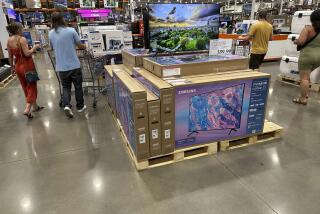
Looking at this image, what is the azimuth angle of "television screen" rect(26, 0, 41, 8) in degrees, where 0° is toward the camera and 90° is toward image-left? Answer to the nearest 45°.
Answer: approximately 0°

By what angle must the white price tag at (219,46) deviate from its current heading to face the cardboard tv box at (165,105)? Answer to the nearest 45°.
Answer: approximately 45° to its right

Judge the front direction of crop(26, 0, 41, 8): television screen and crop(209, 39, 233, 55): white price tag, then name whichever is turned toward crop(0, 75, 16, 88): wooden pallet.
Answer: the television screen

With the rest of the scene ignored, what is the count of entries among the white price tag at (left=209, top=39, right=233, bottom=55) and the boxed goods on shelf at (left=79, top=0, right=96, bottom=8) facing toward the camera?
2

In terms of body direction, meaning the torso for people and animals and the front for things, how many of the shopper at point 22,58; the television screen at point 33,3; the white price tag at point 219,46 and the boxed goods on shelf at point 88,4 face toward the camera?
3

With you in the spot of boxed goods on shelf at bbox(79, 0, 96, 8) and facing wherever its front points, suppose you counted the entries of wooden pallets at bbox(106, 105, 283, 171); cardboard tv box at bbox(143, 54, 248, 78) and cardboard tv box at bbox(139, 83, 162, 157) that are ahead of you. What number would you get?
3
